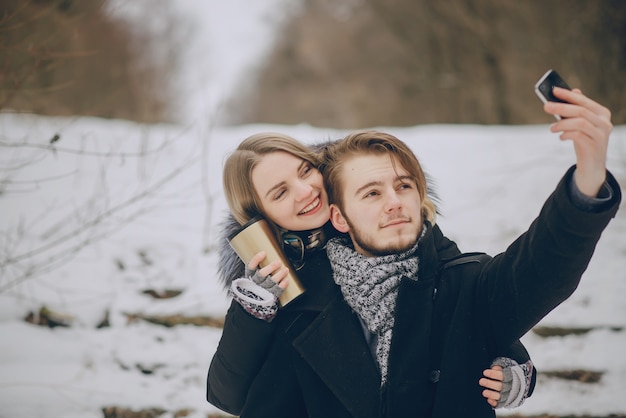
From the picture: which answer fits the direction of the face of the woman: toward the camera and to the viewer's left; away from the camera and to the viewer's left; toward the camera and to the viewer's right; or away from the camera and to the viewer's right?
toward the camera and to the viewer's right

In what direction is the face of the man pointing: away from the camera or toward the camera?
toward the camera

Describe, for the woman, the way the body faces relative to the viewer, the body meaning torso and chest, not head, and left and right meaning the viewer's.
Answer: facing the viewer and to the right of the viewer
